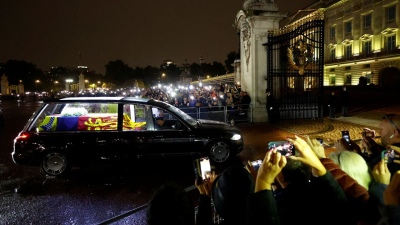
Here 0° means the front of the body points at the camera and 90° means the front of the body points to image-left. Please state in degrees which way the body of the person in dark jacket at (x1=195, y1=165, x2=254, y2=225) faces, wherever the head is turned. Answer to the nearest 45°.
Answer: approximately 135°

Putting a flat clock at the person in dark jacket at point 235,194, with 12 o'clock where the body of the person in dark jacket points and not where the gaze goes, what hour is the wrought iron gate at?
The wrought iron gate is roughly at 2 o'clock from the person in dark jacket.
